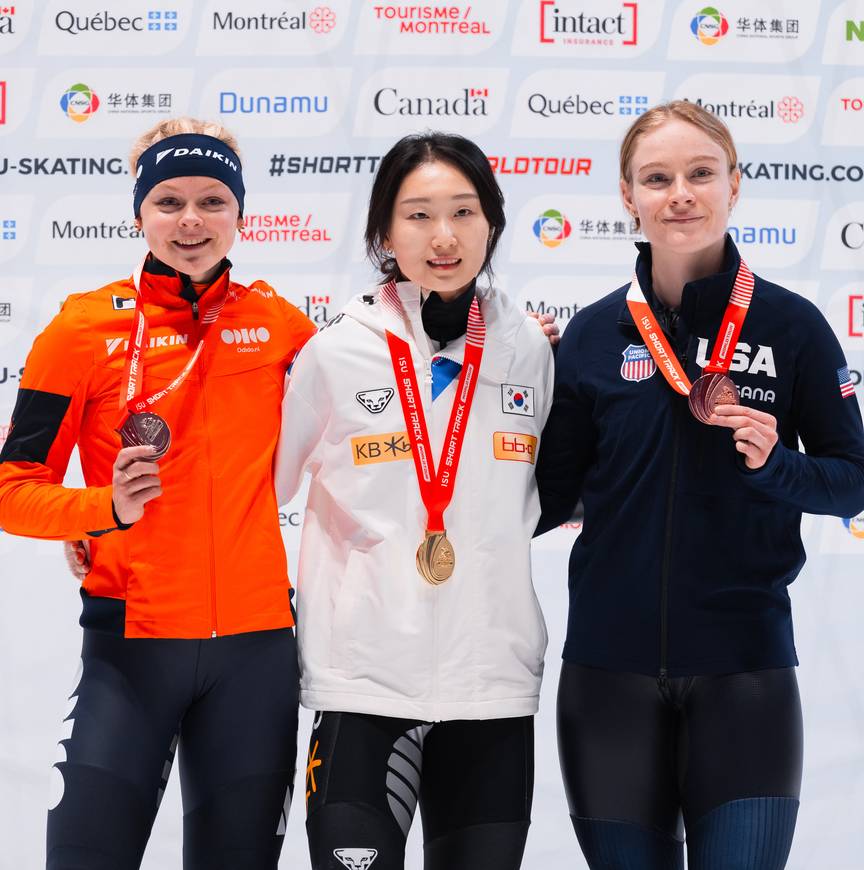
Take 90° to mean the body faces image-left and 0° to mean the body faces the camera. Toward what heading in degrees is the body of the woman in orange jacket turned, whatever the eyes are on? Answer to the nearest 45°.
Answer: approximately 0°

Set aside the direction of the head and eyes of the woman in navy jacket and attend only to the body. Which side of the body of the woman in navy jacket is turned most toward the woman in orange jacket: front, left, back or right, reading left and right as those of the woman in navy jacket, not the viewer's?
right

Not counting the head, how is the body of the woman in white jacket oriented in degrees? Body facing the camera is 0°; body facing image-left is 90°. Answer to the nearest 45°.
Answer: approximately 0°

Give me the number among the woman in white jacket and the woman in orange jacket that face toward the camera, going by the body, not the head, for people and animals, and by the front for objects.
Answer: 2

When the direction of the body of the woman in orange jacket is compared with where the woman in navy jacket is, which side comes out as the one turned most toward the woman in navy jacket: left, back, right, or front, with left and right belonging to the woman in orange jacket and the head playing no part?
left
